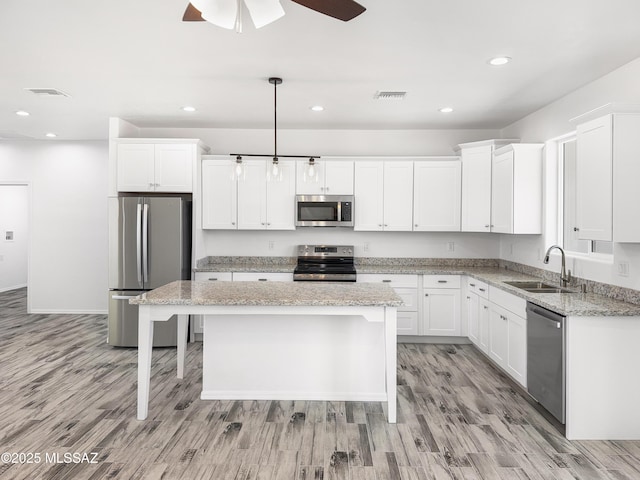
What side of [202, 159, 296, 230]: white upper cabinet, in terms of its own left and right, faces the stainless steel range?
left

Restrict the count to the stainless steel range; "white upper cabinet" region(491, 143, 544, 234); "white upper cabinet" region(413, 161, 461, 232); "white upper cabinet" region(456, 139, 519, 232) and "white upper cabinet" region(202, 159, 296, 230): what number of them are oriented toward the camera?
4

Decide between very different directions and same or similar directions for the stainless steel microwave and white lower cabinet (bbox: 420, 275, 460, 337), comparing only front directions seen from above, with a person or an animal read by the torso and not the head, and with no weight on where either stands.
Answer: same or similar directions

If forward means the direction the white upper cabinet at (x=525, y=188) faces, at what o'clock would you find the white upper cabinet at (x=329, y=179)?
the white upper cabinet at (x=329, y=179) is roughly at 12 o'clock from the white upper cabinet at (x=525, y=188).

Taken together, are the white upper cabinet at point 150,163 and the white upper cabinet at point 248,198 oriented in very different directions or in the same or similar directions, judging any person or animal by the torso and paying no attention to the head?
same or similar directions

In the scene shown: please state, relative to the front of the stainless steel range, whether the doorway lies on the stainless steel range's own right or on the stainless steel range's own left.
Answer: on the stainless steel range's own right

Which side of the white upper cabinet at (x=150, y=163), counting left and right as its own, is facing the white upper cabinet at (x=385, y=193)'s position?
left

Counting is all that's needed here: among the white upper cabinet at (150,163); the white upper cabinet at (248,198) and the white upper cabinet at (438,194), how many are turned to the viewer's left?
0

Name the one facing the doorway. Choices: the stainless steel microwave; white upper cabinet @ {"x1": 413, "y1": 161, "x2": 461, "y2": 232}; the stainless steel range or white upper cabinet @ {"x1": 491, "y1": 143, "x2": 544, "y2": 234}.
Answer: white upper cabinet @ {"x1": 491, "y1": 143, "x2": 544, "y2": 234}

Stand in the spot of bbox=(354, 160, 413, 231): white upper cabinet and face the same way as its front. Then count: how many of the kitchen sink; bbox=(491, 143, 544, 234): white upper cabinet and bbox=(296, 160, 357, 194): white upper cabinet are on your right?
1

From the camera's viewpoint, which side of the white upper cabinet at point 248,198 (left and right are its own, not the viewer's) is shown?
front

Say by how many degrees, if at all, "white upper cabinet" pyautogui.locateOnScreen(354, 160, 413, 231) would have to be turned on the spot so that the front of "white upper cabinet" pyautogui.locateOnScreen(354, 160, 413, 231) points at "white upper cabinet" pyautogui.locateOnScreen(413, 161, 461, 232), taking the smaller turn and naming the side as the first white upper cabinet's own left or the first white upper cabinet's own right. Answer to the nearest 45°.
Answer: approximately 90° to the first white upper cabinet's own left

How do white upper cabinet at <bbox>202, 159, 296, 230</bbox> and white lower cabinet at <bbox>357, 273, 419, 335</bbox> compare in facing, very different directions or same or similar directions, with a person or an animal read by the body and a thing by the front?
same or similar directions

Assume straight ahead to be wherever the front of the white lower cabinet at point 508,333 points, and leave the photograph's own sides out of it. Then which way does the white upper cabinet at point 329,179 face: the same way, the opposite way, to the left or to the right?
to the left

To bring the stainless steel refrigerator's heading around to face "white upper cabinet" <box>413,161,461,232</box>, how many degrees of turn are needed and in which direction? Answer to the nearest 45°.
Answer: approximately 90° to its left

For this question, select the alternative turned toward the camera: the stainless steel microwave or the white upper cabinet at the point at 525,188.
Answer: the stainless steel microwave

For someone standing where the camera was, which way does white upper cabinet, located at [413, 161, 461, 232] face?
facing the viewer

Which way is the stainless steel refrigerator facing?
toward the camera

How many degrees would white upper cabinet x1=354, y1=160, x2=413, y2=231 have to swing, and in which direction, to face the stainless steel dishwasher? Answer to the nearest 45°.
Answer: approximately 45° to its left

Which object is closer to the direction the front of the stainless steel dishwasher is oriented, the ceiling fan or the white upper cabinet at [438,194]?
the ceiling fan

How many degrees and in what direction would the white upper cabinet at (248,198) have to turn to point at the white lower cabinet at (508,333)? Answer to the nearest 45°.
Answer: approximately 45° to its left
